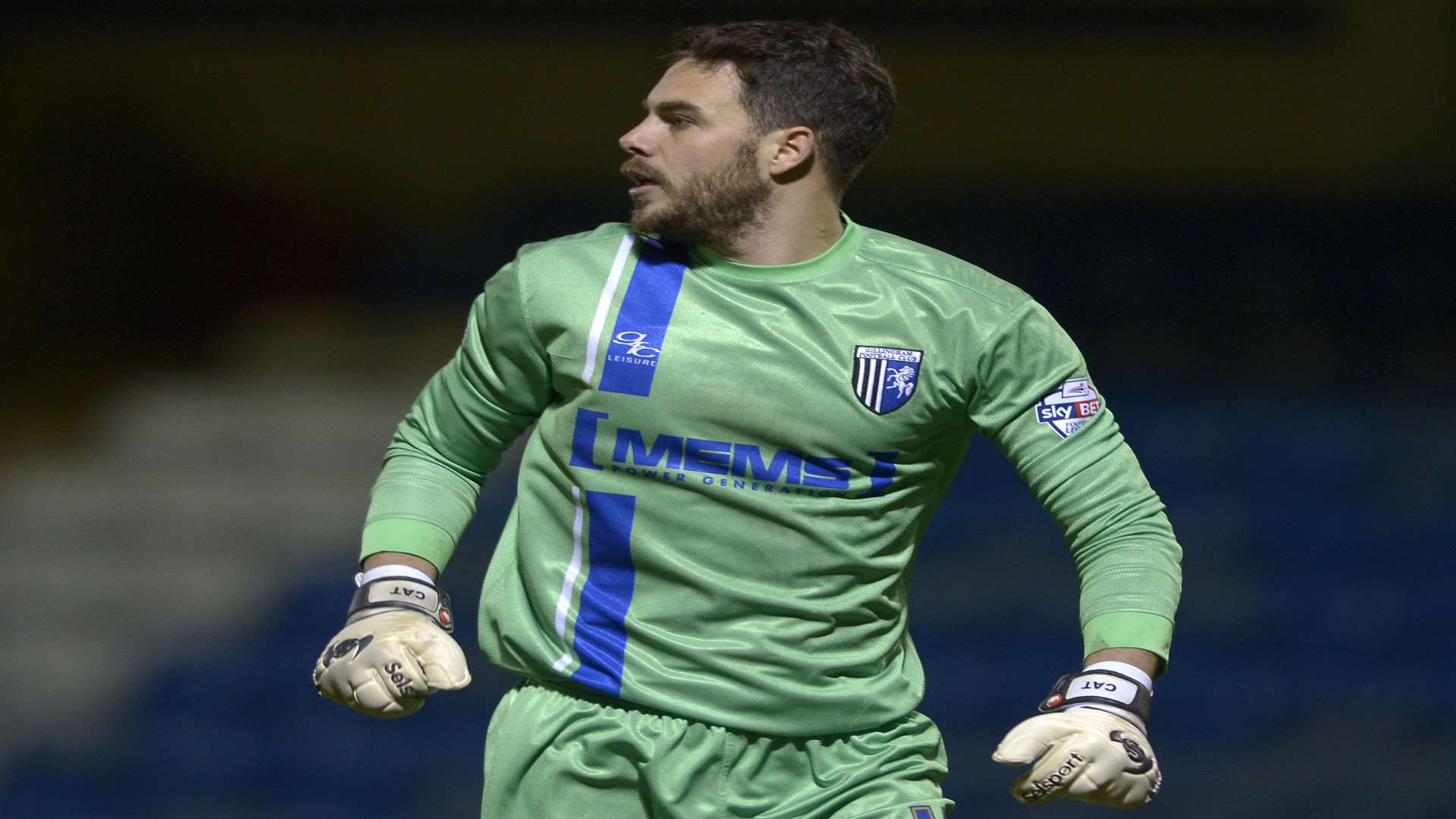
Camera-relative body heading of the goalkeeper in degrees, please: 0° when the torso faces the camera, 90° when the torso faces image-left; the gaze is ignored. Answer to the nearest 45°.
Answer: approximately 0°

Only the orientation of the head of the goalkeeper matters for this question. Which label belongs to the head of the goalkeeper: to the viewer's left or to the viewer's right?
to the viewer's left
